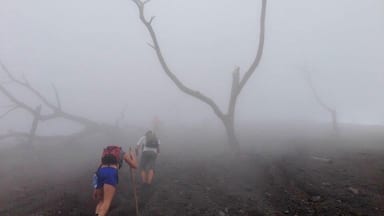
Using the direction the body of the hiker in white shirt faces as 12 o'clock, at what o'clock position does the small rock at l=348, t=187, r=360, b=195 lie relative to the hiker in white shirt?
The small rock is roughly at 4 o'clock from the hiker in white shirt.

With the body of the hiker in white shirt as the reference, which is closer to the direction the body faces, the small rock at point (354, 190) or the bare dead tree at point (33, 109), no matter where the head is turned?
the bare dead tree

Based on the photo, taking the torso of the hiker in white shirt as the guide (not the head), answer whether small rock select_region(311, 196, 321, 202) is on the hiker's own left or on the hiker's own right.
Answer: on the hiker's own right

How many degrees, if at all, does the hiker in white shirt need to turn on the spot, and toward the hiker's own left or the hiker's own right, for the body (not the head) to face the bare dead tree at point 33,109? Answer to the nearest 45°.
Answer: approximately 45° to the hiker's own left

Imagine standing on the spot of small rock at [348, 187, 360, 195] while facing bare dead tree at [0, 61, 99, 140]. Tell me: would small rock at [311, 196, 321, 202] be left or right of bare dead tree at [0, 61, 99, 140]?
left

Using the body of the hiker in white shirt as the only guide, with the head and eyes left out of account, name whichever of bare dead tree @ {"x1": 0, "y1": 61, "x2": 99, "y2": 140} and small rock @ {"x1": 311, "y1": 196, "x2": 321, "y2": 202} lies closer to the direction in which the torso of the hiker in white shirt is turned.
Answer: the bare dead tree

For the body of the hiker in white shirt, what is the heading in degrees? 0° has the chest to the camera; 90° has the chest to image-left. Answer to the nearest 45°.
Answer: approximately 180°
